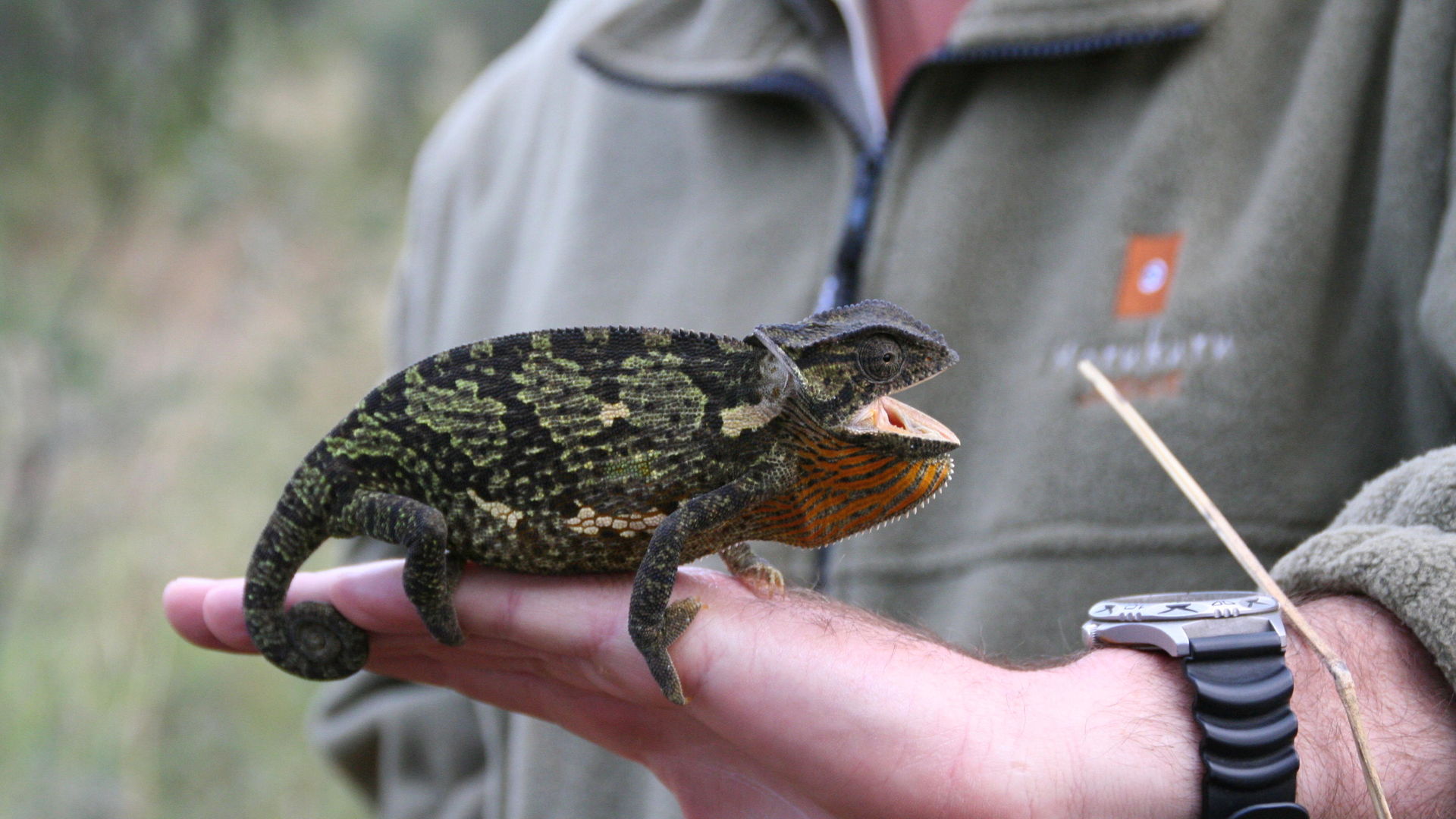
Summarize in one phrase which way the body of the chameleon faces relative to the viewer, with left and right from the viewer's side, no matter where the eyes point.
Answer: facing to the right of the viewer
